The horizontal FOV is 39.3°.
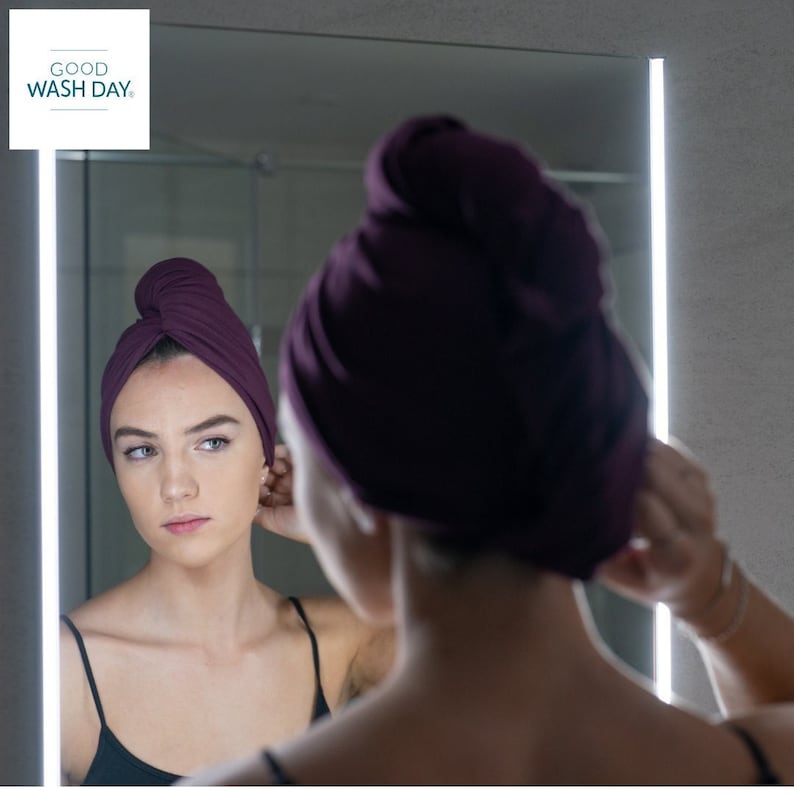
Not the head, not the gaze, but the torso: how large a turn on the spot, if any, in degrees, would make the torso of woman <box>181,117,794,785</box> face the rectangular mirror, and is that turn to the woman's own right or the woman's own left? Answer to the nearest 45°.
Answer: approximately 45° to the woman's own right

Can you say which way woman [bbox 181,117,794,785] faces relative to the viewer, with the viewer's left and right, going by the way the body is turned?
facing away from the viewer and to the left of the viewer

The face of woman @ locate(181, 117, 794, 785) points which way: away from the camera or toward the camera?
away from the camera
